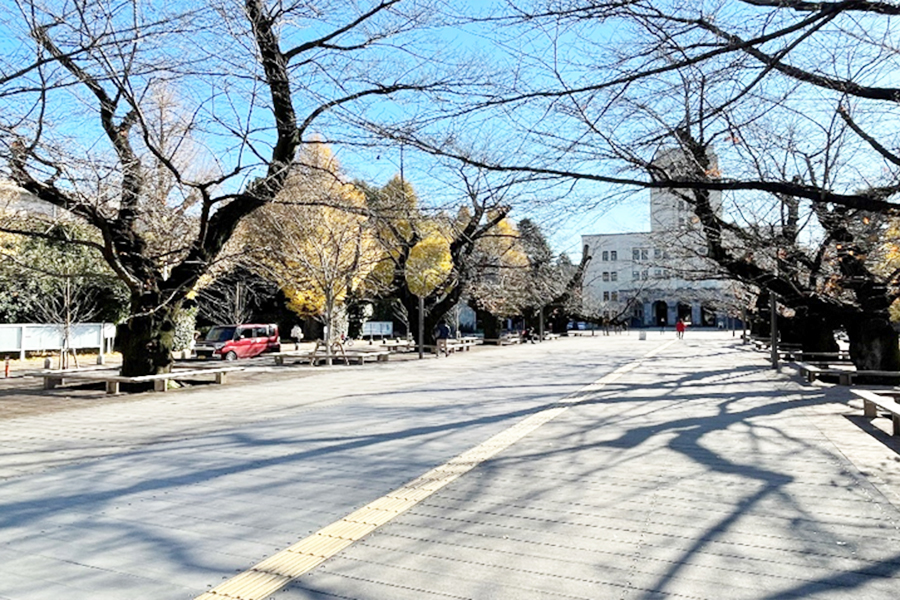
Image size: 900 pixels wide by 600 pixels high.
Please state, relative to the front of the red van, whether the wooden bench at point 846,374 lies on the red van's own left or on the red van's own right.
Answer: on the red van's own left

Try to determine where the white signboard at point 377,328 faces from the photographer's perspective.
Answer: facing the viewer

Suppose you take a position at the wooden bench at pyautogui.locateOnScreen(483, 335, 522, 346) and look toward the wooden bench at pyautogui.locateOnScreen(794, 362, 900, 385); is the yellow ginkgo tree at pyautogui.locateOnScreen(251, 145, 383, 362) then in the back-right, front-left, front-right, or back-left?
front-right

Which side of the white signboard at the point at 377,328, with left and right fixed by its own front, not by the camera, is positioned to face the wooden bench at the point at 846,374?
front

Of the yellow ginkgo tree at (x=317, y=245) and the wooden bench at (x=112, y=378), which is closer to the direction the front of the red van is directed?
the wooden bench

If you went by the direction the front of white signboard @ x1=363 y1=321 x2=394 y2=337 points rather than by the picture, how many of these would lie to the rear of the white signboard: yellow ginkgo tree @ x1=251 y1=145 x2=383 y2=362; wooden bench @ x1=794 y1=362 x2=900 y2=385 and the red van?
0

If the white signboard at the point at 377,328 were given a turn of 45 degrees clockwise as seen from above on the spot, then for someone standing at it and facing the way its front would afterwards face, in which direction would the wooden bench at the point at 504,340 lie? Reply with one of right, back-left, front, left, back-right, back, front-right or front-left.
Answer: left

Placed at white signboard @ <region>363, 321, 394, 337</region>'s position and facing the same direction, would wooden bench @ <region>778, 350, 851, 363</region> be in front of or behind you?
in front

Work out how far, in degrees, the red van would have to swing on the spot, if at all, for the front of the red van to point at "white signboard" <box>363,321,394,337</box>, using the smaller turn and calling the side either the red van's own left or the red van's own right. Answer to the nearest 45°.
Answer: approximately 180°

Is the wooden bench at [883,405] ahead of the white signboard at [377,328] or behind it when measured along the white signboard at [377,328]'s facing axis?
ahead

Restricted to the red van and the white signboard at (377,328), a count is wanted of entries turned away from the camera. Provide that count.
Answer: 0

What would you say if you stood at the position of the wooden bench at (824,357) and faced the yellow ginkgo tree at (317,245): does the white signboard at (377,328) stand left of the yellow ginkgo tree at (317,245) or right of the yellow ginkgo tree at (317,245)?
right

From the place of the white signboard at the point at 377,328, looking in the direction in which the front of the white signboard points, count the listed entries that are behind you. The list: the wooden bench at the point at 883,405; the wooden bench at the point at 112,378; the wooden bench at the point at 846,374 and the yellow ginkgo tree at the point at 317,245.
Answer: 0

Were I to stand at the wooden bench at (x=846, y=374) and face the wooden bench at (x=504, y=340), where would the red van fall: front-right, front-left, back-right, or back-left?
front-left

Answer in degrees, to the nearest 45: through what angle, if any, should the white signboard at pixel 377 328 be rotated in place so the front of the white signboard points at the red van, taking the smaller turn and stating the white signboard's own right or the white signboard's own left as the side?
0° — it already faces it

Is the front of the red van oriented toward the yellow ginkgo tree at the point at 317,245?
no

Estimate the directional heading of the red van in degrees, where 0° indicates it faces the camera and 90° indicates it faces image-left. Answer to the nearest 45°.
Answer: approximately 45°

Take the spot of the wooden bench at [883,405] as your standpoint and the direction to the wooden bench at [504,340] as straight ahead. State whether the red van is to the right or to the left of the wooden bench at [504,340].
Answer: left

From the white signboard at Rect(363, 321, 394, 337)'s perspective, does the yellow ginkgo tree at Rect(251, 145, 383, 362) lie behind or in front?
in front

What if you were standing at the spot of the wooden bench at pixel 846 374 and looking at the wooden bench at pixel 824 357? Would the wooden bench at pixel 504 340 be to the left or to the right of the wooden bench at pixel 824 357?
left
